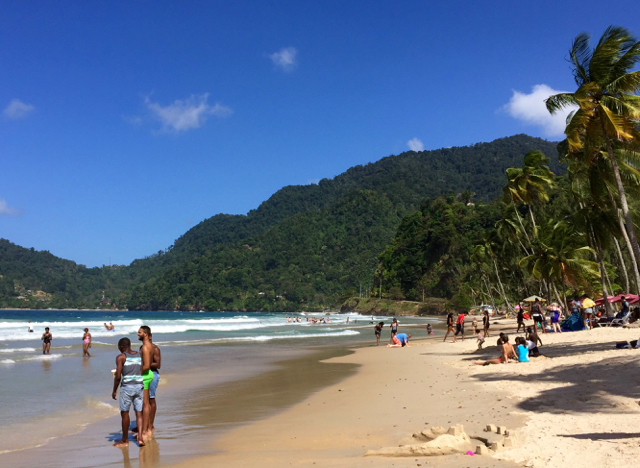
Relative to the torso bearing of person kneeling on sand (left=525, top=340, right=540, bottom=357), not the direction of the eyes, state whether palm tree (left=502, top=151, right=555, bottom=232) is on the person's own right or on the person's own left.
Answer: on the person's own right

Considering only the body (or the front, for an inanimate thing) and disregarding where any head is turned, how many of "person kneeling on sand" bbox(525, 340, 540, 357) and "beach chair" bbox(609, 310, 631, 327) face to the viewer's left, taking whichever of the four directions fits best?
2

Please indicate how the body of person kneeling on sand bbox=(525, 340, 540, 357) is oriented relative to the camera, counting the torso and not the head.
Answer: to the viewer's left

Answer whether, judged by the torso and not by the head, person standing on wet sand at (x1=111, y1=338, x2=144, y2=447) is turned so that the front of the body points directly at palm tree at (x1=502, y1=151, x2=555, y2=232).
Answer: no

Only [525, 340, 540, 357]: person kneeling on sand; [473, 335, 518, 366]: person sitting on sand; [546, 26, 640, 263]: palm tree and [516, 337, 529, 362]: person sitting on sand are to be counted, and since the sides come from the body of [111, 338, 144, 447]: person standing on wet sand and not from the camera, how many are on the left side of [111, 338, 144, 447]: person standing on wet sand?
0

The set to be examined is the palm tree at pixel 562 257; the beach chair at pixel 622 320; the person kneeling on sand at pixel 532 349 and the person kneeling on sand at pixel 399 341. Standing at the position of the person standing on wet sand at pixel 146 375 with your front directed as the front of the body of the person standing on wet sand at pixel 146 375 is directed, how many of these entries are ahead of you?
0

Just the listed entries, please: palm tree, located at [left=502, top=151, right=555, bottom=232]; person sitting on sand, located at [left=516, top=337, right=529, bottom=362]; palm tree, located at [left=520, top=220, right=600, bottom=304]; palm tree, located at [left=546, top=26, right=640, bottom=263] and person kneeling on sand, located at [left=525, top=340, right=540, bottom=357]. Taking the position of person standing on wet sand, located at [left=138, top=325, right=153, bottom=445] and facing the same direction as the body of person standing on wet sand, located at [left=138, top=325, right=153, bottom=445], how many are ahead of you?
0

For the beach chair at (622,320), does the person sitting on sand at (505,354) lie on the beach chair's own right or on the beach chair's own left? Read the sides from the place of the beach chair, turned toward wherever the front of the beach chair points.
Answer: on the beach chair's own left

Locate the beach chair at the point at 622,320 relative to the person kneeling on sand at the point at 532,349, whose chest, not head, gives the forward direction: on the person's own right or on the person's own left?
on the person's own right

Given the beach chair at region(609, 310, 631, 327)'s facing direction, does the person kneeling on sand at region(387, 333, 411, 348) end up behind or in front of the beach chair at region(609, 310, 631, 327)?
in front

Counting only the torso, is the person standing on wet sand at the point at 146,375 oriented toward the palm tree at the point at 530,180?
no

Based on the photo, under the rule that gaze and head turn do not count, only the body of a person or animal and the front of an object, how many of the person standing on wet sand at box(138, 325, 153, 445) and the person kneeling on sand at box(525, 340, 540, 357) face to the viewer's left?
2

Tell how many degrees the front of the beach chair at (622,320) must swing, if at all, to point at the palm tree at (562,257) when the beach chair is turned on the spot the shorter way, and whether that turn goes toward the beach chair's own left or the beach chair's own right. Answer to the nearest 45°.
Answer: approximately 90° to the beach chair's own right

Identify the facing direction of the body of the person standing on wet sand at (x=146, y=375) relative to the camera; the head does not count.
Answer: to the viewer's left

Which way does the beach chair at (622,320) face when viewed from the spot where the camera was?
facing to the left of the viewer
